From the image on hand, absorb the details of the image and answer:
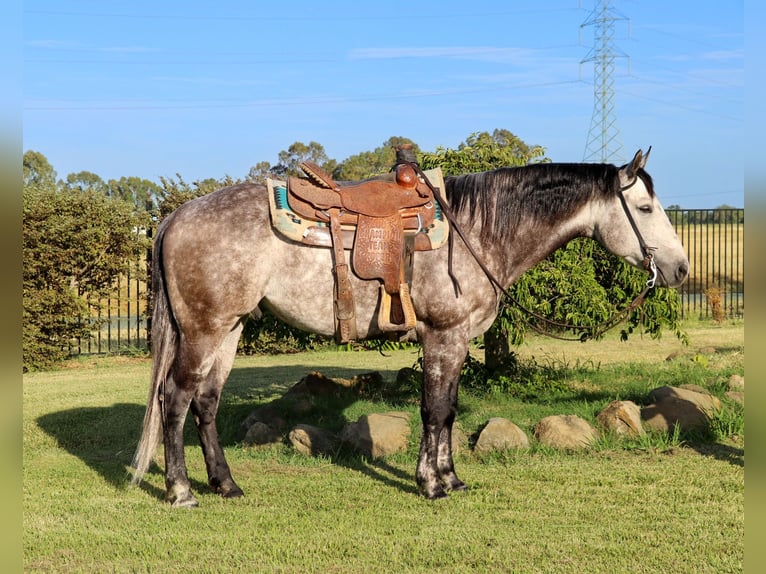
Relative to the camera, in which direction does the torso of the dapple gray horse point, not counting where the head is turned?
to the viewer's right

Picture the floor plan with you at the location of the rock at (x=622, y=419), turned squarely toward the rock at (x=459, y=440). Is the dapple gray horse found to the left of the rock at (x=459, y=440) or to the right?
left

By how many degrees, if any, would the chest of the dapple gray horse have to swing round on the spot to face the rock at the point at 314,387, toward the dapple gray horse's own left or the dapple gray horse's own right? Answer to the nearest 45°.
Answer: approximately 90° to the dapple gray horse's own left

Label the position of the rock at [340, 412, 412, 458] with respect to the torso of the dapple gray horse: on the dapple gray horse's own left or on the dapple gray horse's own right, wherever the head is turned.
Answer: on the dapple gray horse's own left

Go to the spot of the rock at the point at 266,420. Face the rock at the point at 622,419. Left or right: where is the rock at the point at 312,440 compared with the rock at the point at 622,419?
right

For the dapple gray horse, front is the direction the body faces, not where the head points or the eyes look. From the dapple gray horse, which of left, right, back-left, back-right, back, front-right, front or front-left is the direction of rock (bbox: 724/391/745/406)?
front-left

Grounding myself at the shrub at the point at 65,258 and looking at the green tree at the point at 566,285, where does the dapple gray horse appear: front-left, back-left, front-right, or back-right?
front-right

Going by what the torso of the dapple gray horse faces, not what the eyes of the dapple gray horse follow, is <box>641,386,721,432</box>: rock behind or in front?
in front

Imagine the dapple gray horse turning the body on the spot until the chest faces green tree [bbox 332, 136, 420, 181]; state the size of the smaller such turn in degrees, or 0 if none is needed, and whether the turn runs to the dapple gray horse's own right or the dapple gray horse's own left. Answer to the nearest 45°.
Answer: approximately 90° to the dapple gray horse's own left

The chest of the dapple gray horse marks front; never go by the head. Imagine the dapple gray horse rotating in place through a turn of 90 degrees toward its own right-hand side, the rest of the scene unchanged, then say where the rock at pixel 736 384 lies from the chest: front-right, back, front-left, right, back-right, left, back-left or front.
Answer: back-left

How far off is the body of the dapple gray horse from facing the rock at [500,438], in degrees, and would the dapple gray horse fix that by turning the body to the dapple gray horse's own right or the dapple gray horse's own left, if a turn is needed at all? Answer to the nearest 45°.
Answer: approximately 45° to the dapple gray horse's own left

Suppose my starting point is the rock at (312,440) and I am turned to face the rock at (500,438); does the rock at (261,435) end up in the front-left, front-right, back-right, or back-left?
back-left
